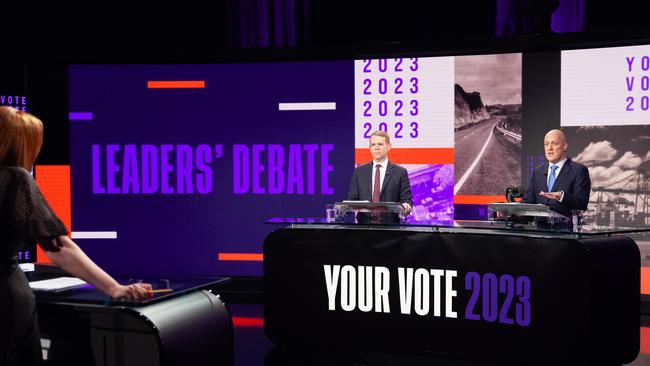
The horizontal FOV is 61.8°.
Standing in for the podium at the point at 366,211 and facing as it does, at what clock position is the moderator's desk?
The moderator's desk is roughly at 1 o'clock from the podium.

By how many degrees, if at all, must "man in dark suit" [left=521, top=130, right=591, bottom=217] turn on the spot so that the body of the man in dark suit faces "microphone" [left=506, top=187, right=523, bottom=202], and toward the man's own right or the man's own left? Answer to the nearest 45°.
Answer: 0° — they already face it

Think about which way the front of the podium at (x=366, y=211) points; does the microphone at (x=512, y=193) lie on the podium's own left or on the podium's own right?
on the podium's own left

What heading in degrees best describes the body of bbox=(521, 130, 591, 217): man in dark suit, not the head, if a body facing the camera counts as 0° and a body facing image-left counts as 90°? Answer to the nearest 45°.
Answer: approximately 45°

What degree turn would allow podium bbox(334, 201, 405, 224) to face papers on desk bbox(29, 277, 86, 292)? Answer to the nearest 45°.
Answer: approximately 45° to its right

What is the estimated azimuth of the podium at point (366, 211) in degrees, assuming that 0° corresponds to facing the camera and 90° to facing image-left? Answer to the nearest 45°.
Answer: approximately 0°
